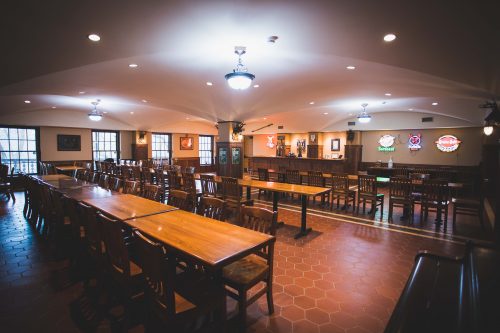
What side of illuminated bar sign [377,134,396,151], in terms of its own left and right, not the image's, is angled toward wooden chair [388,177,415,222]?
front

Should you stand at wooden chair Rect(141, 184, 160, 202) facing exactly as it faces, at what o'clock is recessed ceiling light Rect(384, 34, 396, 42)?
The recessed ceiling light is roughly at 9 o'clock from the wooden chair.

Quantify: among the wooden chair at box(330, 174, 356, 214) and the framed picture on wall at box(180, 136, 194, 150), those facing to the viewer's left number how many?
0

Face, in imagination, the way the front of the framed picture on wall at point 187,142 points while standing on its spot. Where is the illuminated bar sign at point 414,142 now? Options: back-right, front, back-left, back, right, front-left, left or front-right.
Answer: front-left

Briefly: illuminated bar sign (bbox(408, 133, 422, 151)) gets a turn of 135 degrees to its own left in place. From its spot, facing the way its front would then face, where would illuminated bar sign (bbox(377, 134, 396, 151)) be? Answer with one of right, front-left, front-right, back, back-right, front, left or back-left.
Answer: back-left

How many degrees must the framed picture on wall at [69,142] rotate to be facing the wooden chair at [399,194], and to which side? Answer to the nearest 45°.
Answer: approximately 45° to its left

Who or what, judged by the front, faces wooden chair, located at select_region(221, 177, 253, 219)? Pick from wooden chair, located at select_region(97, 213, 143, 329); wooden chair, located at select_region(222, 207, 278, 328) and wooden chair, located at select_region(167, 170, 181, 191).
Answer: wooden chair, located at select_region(97, 213, 143, 329)

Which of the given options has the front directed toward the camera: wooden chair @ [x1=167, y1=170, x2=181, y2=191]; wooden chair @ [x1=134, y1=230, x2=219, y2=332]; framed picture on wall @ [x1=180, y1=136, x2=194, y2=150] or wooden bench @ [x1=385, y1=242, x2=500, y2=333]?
the framed picture on wall
